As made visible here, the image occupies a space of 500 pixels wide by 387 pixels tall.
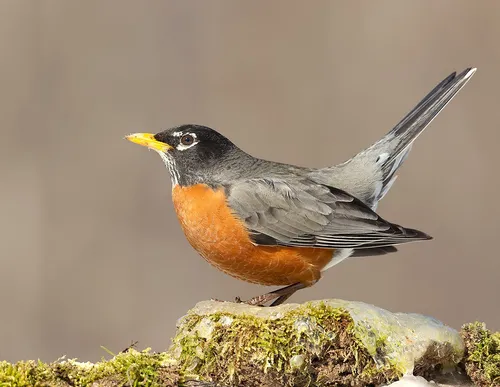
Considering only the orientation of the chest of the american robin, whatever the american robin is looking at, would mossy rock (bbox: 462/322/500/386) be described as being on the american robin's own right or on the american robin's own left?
on the american robin's own left

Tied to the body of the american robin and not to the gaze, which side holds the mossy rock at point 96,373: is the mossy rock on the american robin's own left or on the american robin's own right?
on the american robin's own left

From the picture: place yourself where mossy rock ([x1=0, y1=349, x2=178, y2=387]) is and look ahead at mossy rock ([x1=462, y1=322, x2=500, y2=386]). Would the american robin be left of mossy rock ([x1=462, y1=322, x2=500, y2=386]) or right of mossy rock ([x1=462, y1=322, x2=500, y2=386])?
left

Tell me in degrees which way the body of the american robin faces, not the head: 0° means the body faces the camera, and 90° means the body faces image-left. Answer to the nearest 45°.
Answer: approximately 90°
